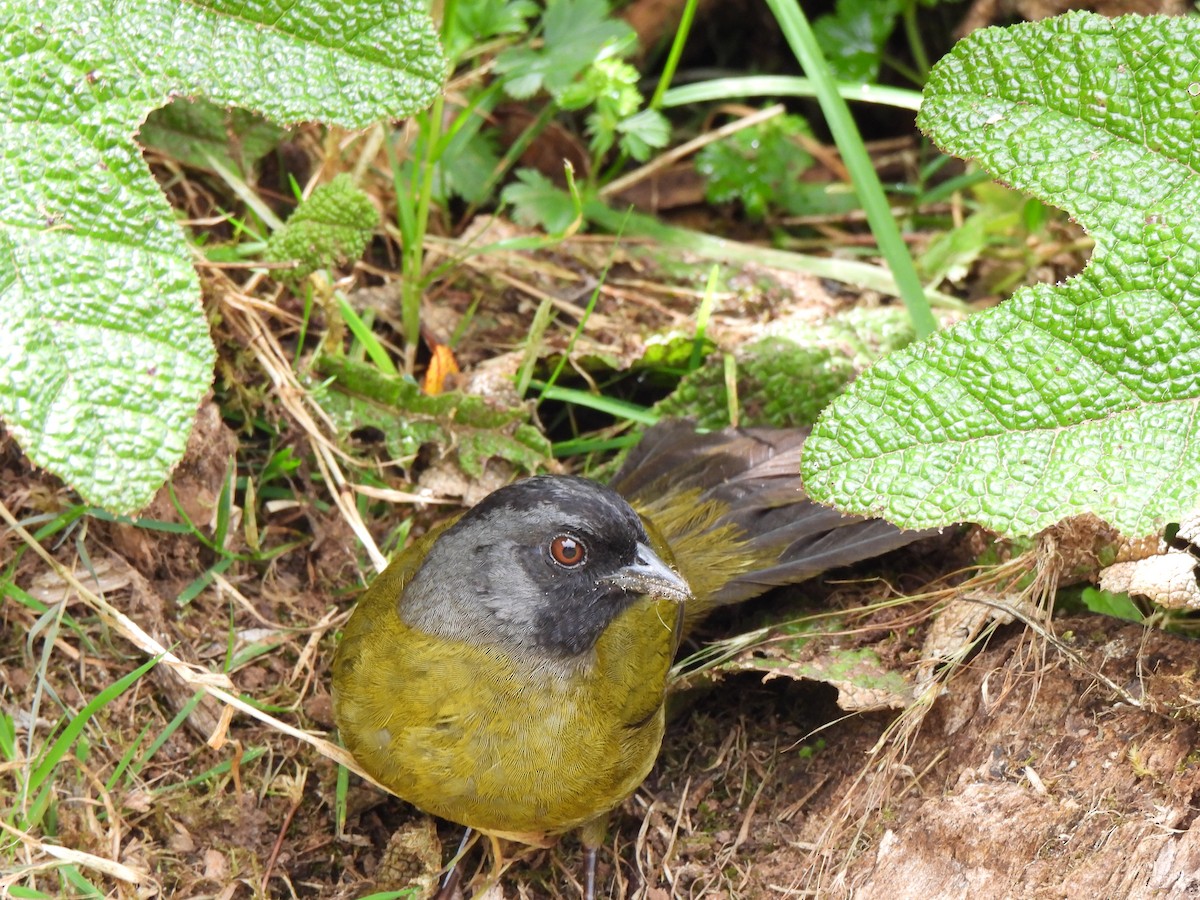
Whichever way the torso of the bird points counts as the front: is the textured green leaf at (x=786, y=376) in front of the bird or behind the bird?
behind

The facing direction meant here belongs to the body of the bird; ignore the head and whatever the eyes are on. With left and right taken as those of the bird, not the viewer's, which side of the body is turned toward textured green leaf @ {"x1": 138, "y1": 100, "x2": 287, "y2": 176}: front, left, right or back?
right

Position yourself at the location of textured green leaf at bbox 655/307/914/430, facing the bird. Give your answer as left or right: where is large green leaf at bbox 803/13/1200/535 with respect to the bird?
left

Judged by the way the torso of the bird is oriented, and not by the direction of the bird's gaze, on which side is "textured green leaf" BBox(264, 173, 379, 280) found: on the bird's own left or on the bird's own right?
on the bird's own right

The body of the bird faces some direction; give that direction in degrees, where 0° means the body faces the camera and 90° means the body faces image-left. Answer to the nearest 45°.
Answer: approximately 45°

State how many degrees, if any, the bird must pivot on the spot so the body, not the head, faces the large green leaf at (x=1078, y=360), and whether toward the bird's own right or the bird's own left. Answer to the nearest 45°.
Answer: approximately 135° to the bird's own left
